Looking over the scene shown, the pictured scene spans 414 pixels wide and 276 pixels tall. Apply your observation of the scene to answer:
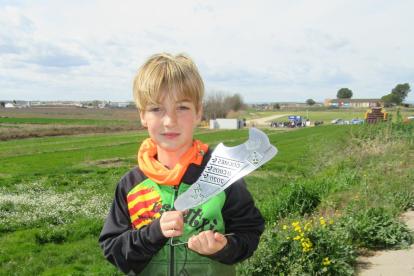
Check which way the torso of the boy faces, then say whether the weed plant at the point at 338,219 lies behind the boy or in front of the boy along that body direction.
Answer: behind

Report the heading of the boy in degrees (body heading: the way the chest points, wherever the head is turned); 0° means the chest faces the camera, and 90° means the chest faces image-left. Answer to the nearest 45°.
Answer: approximately 0°
